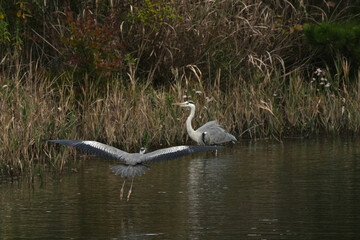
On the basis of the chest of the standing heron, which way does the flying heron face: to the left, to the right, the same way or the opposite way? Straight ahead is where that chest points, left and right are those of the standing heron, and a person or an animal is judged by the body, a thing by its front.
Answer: to the right

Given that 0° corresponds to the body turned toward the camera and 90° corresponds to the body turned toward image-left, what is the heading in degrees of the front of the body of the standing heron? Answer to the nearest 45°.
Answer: approximately 90°

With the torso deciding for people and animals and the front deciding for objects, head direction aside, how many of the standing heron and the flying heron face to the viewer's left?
1

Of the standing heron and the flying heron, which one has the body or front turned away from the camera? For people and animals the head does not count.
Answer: the flying heron

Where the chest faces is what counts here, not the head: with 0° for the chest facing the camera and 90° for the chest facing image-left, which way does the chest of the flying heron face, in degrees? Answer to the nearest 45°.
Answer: approximately 180°

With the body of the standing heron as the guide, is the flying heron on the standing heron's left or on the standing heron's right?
on the standing heron's left
